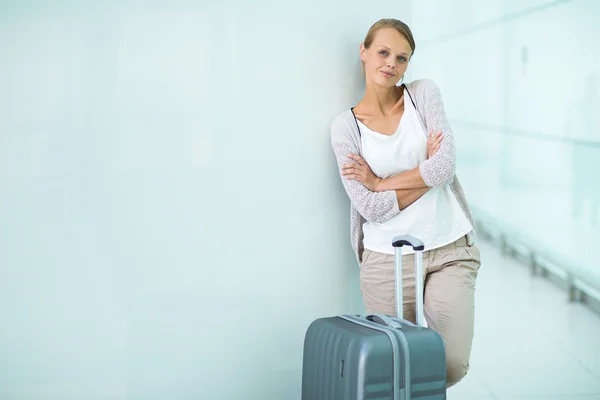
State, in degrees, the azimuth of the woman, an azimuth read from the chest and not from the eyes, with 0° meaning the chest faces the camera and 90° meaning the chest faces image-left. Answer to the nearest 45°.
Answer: approximately 0°
